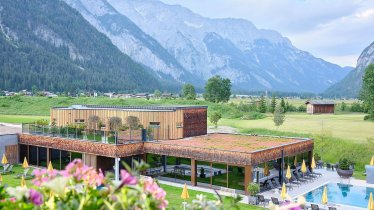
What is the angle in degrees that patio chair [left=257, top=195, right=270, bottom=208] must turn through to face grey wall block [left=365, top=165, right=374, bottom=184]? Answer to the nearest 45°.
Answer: approximately 90° to its left

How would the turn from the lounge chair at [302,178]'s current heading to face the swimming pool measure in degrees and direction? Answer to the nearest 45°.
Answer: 0° — it already faces it

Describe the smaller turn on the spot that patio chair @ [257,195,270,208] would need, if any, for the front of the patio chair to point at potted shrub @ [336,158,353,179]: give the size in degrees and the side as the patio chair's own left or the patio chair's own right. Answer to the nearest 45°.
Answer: approximately 90° to the patio chair's own left

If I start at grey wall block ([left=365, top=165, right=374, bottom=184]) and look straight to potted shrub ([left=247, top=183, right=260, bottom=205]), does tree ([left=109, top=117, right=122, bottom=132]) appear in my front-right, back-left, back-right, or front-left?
front-right

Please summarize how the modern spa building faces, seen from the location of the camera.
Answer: facing the viewer and to the left of the viewer

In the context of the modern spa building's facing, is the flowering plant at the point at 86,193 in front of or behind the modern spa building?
in front

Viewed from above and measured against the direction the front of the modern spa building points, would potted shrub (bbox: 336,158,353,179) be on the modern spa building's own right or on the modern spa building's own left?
on the modern spa building's own left

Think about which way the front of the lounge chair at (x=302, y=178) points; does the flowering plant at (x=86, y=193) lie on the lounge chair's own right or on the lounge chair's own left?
on the lounge chair's own right

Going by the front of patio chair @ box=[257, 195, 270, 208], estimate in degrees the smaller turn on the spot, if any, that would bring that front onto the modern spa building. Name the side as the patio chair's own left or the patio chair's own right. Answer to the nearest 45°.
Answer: approximately 180°

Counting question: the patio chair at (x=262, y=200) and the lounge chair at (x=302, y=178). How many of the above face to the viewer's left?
0

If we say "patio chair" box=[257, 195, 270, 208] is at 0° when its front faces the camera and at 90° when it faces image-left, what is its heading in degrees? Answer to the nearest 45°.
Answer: approximately 315°

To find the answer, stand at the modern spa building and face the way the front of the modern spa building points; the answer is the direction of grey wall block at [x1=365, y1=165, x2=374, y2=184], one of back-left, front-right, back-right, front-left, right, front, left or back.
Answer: back-left

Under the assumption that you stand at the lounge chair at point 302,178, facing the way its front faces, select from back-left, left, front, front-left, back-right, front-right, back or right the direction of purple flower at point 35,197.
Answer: front-right

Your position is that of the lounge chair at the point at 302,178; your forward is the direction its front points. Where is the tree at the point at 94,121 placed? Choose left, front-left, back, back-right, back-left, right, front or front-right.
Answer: back-right

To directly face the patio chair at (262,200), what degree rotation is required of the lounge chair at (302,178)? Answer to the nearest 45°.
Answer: approximately 45° to its right

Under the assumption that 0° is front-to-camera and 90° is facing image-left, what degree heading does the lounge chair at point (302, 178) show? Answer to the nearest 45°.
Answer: approximately 315°
